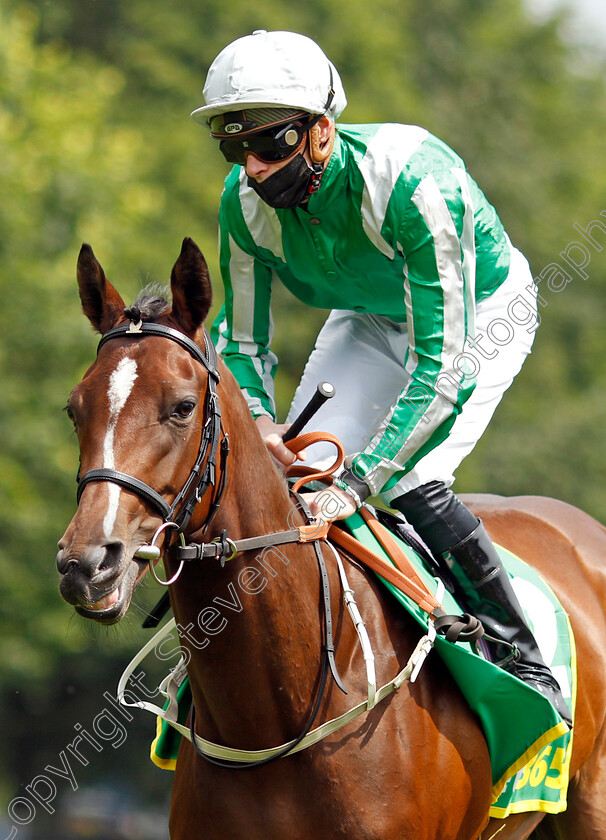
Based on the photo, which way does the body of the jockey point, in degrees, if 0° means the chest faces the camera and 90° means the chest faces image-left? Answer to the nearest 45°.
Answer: approximately 45°

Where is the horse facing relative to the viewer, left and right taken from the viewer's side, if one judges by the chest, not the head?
facing the viewer and to the left of the viewer
